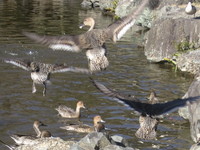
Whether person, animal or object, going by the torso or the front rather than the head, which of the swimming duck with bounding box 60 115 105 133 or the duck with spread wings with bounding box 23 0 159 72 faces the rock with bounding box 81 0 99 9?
the duck with spread wings

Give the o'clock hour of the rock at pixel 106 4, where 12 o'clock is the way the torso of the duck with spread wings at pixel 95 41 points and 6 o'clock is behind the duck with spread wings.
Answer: The rock is roughly at 12 o'clock from the duck with spread wings.

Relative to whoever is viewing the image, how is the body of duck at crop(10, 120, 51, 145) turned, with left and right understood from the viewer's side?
facing to the right of the viewer

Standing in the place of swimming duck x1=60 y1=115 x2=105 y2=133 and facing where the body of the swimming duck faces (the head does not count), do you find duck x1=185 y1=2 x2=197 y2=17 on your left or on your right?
on your left

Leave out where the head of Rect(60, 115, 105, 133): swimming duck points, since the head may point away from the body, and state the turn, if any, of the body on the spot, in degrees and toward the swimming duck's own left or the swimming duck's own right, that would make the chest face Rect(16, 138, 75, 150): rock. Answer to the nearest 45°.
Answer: approximately 90° to the swimming duck's own right

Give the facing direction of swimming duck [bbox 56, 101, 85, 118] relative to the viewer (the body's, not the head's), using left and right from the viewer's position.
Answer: facing to the right of the viewer

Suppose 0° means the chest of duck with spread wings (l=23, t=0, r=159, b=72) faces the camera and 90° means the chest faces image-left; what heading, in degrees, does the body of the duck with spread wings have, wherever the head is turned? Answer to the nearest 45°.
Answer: approximately 180°

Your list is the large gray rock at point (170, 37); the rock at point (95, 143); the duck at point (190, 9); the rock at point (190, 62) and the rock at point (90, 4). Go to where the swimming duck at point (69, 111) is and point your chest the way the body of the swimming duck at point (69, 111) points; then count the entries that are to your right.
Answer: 1

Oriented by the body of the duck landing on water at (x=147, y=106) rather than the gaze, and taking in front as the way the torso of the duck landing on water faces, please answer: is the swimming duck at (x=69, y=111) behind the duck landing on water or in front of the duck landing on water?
in front

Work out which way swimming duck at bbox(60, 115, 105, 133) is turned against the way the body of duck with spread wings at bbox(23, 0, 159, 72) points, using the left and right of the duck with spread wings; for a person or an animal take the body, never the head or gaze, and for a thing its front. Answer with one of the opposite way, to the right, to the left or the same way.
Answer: to the right

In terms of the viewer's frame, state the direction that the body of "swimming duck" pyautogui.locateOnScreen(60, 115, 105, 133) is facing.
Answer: to the viewer's right
